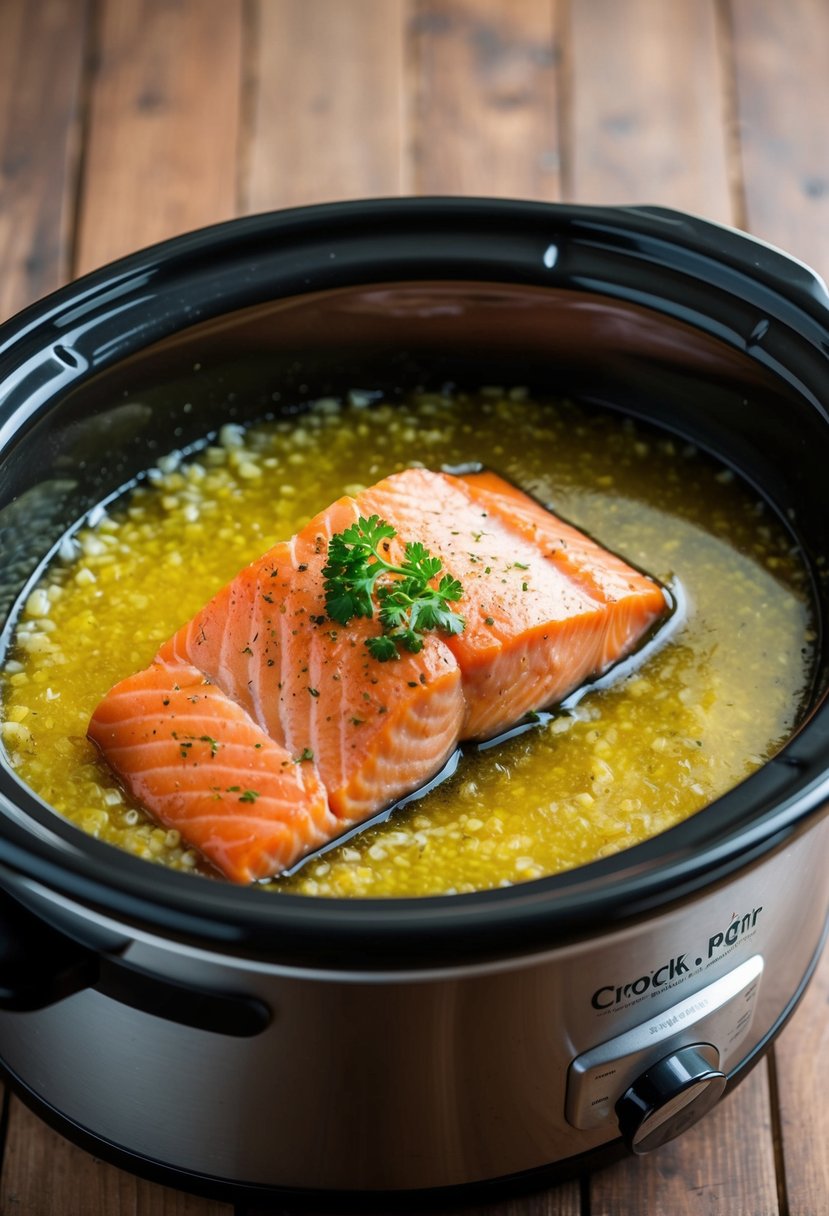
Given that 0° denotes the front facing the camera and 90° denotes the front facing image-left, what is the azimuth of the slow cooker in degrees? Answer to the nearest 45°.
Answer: approximately 315°
